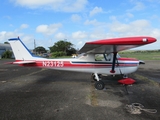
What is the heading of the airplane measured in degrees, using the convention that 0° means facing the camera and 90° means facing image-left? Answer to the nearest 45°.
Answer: approximately 270°

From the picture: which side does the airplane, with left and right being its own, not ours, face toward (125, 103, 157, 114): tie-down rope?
right
